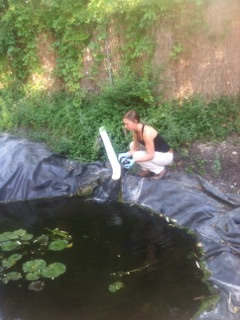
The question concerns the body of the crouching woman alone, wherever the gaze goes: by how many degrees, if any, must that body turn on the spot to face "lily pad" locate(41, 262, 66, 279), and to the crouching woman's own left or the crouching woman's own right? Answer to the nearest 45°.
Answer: approximately 45° to the crouching woman's own left

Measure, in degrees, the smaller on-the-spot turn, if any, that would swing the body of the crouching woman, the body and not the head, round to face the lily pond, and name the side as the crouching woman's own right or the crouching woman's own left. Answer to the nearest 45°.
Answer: approximately 90° to the crouching woman's own left

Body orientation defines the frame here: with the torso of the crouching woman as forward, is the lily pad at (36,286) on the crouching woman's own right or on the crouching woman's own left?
on the crouching woman's own left

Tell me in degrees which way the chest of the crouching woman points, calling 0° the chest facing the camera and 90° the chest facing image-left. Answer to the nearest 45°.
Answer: approximately 90°

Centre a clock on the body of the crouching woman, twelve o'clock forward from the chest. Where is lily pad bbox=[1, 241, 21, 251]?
The lily pad is roughly at 11 o'clock from the crouching woman.

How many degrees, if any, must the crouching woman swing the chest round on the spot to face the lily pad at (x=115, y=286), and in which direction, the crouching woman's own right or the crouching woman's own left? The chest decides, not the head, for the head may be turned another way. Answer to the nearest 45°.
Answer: approximately 90° to the crouching woman's own left

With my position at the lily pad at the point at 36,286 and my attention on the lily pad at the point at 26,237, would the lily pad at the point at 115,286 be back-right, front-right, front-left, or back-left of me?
back-right

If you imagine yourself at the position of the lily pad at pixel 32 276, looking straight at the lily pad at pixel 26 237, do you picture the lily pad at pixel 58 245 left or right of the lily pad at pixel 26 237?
right

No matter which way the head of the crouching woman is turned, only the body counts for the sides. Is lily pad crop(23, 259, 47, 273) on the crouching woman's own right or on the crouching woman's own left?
on the crouching woman's own left

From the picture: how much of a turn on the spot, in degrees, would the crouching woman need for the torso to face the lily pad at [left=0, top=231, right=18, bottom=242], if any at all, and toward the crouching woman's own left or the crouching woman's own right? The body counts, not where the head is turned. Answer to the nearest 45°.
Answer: approximately 45° to the crouching woman's own left
